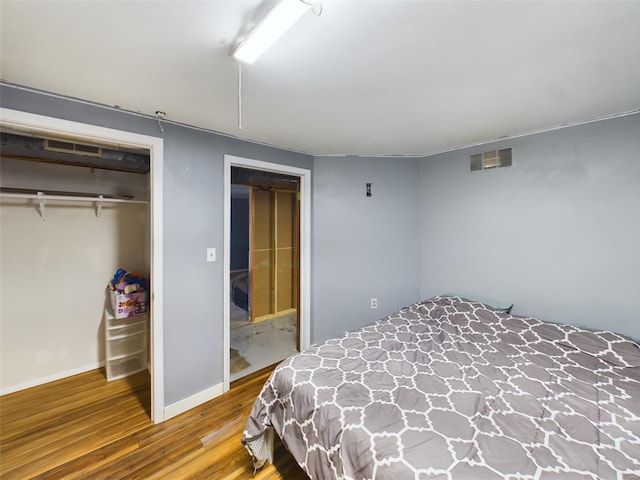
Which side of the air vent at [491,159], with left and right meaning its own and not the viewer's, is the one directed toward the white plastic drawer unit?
front

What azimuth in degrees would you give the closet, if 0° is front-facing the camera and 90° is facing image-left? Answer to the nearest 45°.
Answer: approximately 315°

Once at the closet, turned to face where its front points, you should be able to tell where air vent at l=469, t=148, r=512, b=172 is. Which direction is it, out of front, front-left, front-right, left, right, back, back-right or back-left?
front

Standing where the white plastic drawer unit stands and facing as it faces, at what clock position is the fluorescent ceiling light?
The fluorescent ceiling light is roughly at 1 o'clock from the white plastic drawer unit.

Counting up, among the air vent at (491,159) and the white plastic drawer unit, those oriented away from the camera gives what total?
0

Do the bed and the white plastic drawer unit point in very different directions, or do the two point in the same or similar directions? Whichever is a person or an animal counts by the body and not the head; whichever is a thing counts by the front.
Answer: very different directions

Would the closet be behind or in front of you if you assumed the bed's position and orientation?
in front

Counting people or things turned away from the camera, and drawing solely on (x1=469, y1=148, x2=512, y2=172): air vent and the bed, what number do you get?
0

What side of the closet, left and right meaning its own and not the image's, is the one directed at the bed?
front

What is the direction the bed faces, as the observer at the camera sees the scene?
facing the viewer and to the left of the viewer

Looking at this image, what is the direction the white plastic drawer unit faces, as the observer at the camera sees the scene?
facing the viewer and to the right of the viewer

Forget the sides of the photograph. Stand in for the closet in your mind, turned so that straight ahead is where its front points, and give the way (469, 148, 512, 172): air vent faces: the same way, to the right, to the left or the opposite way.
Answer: the opposite way

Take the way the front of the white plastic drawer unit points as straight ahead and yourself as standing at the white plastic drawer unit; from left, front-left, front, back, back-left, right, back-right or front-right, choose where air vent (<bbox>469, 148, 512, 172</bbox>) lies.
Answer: front

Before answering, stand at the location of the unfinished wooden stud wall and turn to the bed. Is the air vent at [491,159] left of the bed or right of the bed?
left

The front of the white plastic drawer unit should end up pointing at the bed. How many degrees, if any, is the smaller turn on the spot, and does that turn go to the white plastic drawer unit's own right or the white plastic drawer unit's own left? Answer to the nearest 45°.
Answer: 0° — it already faces it
